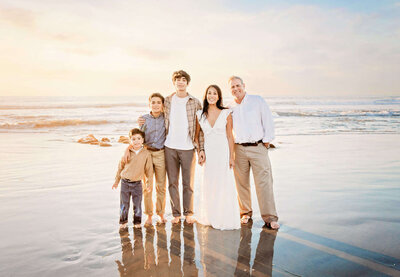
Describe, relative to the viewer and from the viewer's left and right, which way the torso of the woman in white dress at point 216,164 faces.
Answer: facing the viewer

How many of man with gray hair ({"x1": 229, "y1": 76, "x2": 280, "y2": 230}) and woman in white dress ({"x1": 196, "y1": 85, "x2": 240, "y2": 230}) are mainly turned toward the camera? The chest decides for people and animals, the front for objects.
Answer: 2

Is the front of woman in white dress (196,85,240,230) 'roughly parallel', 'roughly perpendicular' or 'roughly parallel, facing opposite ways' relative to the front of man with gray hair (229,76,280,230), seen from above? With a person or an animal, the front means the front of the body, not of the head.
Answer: roughly parallel

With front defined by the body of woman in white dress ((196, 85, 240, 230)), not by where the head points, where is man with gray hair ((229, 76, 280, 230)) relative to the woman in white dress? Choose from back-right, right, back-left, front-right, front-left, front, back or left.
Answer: left

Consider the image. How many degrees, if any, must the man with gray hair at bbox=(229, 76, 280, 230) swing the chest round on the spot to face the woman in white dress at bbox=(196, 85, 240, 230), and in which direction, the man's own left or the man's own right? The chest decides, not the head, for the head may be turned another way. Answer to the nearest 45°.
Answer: approximately 90° to the man's own right
